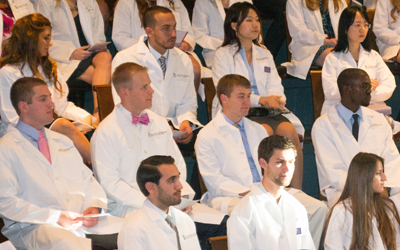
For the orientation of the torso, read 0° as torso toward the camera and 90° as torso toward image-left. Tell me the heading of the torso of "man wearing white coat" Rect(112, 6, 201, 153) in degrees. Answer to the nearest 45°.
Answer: approximately 315°

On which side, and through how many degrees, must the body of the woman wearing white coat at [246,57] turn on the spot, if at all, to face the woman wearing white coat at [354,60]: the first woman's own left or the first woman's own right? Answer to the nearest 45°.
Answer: approximately 45° to the first woman's own left

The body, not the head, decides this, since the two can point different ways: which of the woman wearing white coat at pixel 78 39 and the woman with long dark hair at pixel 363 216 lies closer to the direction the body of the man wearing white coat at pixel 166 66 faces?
the woman with long dark hair

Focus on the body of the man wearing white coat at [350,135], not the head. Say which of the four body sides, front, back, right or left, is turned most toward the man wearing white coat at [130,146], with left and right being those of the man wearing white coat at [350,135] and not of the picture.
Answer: right

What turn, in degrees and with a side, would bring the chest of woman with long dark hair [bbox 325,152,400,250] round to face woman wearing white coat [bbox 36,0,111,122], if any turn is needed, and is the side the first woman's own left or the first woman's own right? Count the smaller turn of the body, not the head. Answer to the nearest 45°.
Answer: approximately 180°

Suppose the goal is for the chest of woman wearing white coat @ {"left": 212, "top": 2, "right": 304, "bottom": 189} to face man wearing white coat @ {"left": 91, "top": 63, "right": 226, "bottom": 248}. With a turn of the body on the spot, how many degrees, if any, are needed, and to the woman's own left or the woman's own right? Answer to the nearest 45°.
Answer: approximately 90° to the woman's own right

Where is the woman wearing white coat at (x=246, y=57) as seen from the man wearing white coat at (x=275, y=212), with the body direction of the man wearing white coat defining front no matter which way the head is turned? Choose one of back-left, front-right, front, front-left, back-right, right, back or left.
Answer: back-left
